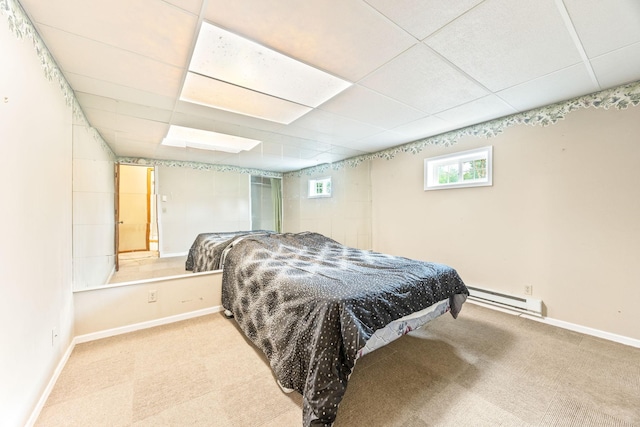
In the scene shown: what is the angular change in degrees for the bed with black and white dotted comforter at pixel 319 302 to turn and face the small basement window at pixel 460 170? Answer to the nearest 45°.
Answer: approximately 90° to its left

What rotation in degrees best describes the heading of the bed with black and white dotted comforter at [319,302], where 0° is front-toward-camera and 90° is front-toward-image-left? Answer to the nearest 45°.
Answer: approximately 315°

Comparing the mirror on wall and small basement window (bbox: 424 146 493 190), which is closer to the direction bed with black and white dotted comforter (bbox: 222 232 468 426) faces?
the small basement window

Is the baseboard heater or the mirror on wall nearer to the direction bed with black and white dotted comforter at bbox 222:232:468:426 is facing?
the baseboard heater

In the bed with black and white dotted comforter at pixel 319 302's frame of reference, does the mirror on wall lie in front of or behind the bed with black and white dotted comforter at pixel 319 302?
behind

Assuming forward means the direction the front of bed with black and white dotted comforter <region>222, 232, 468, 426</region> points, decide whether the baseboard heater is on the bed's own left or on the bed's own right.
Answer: on the bed's own left

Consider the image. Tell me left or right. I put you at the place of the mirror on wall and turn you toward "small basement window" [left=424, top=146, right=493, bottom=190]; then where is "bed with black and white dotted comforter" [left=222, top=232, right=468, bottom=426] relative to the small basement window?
right
